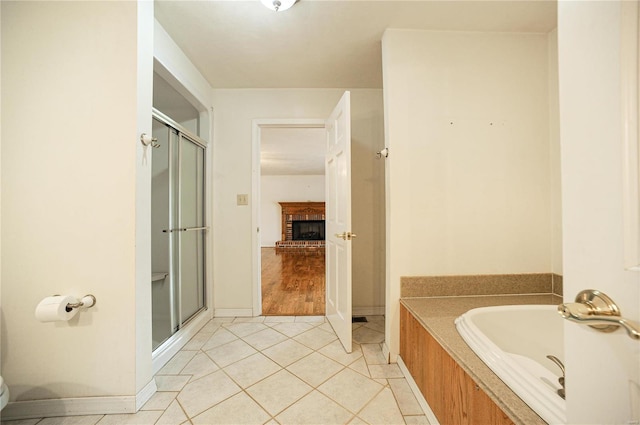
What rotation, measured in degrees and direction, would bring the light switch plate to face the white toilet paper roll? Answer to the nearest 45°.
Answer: approximately 45° to its right

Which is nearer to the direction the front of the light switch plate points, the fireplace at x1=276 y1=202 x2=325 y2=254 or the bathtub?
the bathtub

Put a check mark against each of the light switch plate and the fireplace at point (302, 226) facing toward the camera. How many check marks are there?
2

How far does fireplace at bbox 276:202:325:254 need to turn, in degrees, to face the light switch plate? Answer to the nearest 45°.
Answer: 0° — it already faces it

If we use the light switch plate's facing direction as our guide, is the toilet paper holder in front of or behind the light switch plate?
in front

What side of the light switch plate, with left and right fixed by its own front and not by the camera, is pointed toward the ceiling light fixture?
front

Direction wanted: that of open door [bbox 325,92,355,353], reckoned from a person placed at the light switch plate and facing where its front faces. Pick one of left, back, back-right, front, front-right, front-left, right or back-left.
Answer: front-left

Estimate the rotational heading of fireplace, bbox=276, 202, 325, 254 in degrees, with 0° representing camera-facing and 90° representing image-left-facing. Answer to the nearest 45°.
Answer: approximately 0°

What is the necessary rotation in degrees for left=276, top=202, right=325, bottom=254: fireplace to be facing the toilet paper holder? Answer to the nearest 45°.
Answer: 0° — it already faces it
